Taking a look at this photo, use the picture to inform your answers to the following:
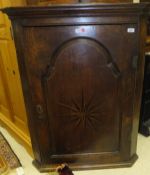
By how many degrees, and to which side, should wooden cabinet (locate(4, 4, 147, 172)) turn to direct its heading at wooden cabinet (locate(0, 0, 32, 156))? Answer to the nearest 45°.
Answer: approximately 135° to its right

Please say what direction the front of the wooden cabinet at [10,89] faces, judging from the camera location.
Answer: facing the viewer and to the left of the viewer

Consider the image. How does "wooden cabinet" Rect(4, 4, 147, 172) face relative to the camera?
toward the camera

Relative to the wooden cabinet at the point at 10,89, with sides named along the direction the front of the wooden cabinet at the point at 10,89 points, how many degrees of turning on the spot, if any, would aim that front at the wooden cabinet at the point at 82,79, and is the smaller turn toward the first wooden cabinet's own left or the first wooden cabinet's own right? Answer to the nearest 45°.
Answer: approximately 90° to the first wooden cabinet's own left

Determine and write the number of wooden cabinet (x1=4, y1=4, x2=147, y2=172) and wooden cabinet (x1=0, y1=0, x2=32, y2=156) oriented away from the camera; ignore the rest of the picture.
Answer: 0
